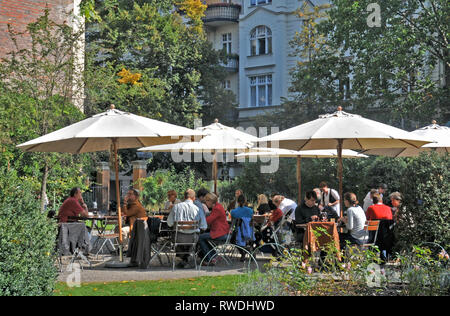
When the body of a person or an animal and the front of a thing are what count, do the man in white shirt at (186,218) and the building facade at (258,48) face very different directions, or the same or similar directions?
very different directions

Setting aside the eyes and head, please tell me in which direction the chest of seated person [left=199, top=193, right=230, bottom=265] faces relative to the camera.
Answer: to the viewer's left

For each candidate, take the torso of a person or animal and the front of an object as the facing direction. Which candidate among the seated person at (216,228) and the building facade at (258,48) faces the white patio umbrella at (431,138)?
the building facade

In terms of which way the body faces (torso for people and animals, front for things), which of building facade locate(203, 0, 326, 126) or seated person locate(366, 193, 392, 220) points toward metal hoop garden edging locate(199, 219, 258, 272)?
the building facade

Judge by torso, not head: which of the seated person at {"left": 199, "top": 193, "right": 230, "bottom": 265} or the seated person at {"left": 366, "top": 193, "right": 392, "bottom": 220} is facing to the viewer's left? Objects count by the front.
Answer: the seated person at {"left": 199, "top": 193, "right": 230, "bottom": 265}

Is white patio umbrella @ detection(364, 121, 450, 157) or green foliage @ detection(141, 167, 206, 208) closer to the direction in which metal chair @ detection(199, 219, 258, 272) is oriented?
the green foliage
